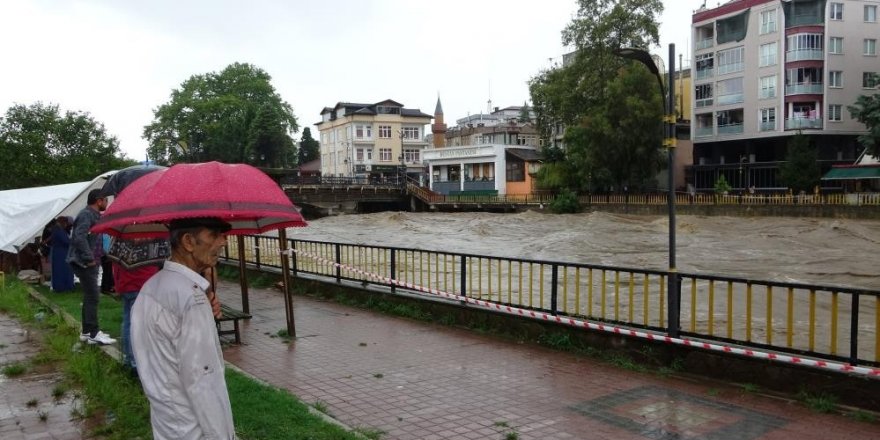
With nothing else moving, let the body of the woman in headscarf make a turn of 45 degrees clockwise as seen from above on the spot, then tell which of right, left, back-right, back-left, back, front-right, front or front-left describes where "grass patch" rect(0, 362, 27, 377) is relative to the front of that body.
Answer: front-right

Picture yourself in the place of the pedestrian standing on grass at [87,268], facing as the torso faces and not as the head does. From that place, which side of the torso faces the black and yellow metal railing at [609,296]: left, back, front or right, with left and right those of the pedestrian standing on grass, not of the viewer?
front

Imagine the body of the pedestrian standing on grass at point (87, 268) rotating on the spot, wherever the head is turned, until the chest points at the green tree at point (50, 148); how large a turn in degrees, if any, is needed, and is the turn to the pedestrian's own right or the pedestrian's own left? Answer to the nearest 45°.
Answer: approximately 90° to the pedestrian's own left

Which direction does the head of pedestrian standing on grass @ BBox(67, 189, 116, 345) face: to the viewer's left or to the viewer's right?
to the viewer's right

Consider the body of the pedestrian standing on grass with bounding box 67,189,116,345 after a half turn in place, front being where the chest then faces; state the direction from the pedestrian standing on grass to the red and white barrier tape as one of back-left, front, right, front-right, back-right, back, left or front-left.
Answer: back-left

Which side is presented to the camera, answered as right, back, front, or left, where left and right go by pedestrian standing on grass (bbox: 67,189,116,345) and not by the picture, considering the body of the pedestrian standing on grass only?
right

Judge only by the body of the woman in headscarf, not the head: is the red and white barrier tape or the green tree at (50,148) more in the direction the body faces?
the red and white barrier tape

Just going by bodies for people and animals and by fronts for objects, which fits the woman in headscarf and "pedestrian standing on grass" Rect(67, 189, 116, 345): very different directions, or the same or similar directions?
same or similar directions

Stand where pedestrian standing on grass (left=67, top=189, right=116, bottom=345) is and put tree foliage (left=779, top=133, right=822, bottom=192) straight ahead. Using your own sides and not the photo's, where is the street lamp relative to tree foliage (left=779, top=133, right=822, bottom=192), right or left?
right

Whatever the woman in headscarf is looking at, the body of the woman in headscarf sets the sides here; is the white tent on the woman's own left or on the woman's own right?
on the woman's own left

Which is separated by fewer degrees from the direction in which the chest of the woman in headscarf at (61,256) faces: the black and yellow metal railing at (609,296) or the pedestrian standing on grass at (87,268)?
the black and yellow metal railing

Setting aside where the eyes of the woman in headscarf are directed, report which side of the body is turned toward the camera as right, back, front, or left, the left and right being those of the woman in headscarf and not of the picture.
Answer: right

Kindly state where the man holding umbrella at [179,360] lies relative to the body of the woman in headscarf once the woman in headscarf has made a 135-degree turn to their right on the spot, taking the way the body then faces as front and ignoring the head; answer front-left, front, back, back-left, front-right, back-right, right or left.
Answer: front-left

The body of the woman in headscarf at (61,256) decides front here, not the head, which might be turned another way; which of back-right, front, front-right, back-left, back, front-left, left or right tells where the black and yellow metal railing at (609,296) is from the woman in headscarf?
front-right

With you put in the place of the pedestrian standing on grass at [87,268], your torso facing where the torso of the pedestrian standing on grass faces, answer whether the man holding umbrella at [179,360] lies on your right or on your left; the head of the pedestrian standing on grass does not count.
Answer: on your right

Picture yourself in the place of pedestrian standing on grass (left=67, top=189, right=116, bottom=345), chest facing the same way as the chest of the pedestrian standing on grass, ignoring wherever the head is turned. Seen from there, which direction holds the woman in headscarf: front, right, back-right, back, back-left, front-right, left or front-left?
left

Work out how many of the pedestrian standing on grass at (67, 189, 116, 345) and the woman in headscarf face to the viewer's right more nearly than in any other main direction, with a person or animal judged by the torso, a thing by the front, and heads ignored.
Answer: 2
